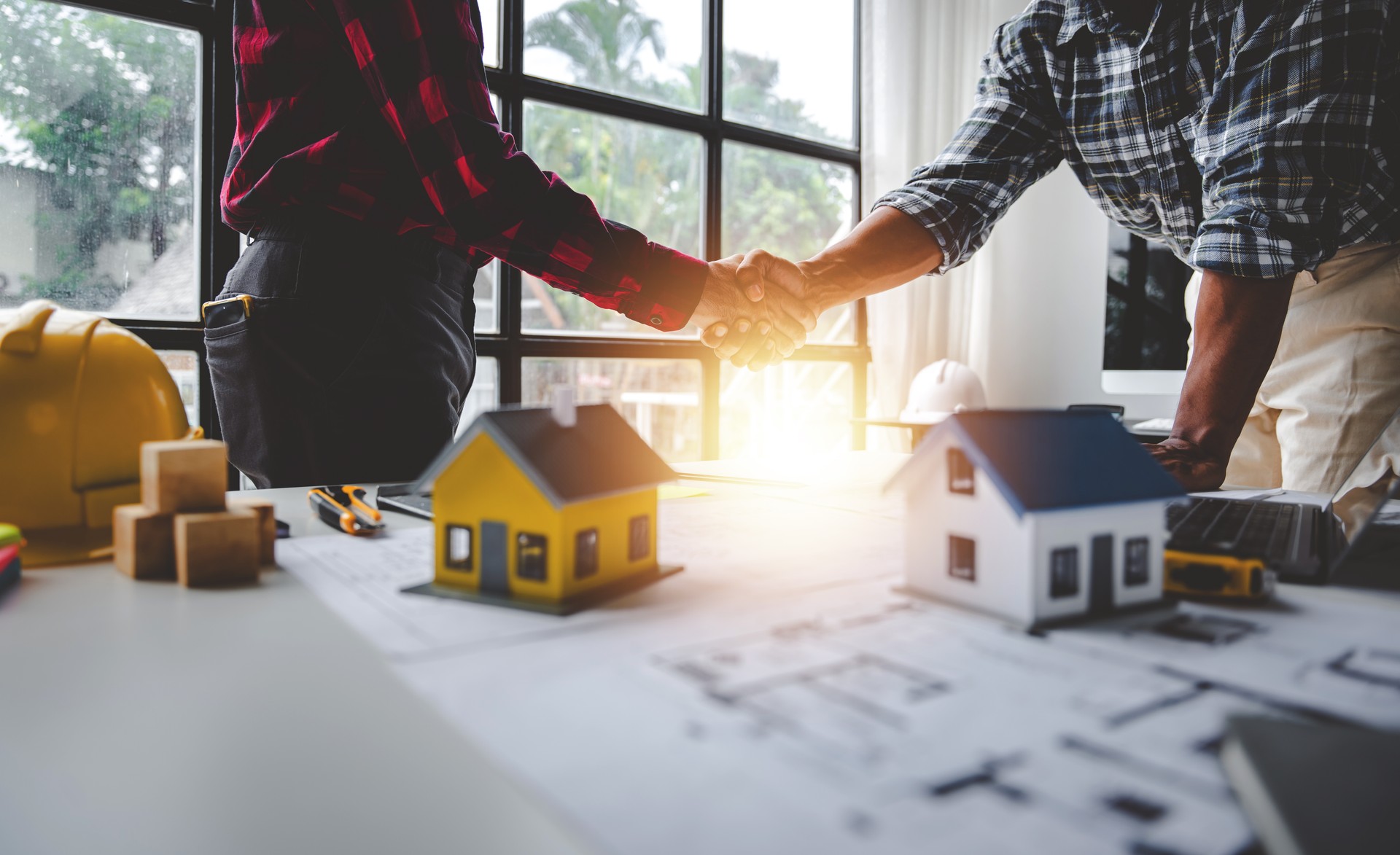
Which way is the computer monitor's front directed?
toward the camera

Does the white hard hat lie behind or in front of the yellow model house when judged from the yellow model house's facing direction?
behind

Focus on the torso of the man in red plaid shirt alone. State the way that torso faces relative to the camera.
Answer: to the viewer's right

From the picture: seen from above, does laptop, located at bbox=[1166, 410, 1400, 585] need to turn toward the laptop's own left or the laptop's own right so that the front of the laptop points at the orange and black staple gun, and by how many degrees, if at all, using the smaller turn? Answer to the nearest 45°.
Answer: approximately 45° to the laptop's own left

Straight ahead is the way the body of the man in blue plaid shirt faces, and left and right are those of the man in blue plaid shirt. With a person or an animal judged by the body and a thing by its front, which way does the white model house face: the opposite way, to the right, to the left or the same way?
to the left

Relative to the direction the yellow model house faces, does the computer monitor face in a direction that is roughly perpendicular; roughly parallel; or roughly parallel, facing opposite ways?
roughly parallel

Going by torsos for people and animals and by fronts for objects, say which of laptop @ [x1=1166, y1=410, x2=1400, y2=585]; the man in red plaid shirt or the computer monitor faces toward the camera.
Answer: the computer monitor

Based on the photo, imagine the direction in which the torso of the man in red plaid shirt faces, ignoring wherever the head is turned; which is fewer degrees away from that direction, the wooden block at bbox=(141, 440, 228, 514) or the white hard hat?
the white hard hat

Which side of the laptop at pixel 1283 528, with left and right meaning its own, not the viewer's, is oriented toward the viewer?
left

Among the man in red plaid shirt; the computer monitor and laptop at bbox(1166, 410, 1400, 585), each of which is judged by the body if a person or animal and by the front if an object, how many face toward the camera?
1

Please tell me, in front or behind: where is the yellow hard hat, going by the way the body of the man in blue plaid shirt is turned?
in front
